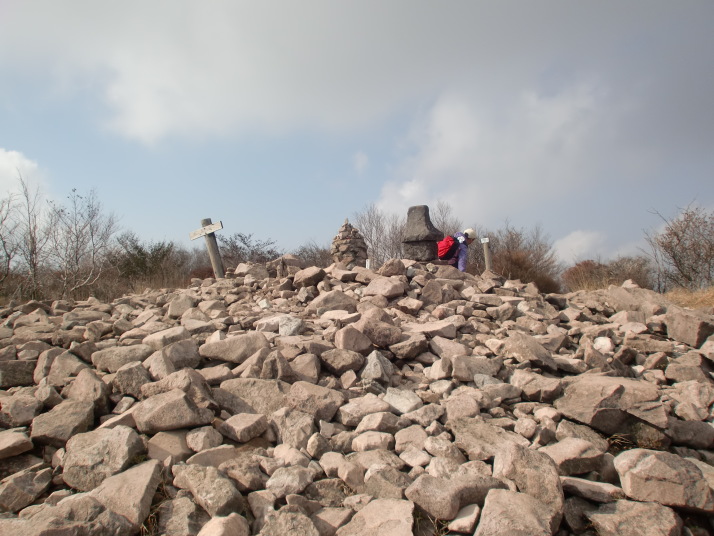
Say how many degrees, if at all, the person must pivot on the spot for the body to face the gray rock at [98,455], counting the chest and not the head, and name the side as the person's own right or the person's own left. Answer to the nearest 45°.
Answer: approximately 90° to the person's own right

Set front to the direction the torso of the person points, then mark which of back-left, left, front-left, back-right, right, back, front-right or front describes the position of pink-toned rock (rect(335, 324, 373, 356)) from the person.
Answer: right

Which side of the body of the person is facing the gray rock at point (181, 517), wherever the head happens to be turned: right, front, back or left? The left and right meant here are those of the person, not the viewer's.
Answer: right

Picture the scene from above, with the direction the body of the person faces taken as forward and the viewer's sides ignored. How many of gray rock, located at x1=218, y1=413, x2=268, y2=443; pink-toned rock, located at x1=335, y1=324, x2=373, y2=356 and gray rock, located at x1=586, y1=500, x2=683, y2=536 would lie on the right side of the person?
3

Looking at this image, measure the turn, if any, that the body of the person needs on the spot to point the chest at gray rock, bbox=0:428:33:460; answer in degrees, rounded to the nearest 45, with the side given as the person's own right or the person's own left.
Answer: approximately 90° to the person's own right

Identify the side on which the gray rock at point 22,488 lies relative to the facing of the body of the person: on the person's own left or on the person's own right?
on the person's own right

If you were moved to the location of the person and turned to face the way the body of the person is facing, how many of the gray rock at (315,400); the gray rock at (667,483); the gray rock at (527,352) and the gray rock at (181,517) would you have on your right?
4

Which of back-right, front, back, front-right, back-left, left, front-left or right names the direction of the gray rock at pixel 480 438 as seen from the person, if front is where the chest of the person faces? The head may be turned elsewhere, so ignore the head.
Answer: right

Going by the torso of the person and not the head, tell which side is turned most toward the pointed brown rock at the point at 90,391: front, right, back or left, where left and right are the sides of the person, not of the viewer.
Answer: right

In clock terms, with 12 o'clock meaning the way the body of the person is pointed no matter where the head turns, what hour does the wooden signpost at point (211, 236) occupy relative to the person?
The wooden signpost is roughly at 5 o'clock from the person.

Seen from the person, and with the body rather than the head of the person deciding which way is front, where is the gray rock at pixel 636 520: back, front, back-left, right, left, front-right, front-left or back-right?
right

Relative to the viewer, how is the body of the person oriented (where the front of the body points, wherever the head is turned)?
to the viewer's right

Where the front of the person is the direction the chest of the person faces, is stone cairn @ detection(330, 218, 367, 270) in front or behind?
behind

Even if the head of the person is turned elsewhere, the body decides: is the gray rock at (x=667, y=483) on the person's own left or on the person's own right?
on the person's own right

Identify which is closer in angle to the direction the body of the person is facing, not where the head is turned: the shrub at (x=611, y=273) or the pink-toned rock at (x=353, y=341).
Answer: the shrub

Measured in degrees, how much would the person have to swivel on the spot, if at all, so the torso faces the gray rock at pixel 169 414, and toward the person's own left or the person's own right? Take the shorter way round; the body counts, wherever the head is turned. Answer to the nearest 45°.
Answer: approximately 90° to the person's own right

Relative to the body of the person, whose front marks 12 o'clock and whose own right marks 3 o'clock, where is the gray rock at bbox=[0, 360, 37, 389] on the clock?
The gray rock is roughly at 4 o'clock from the person.

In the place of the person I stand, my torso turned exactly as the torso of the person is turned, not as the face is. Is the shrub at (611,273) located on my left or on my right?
on my left
